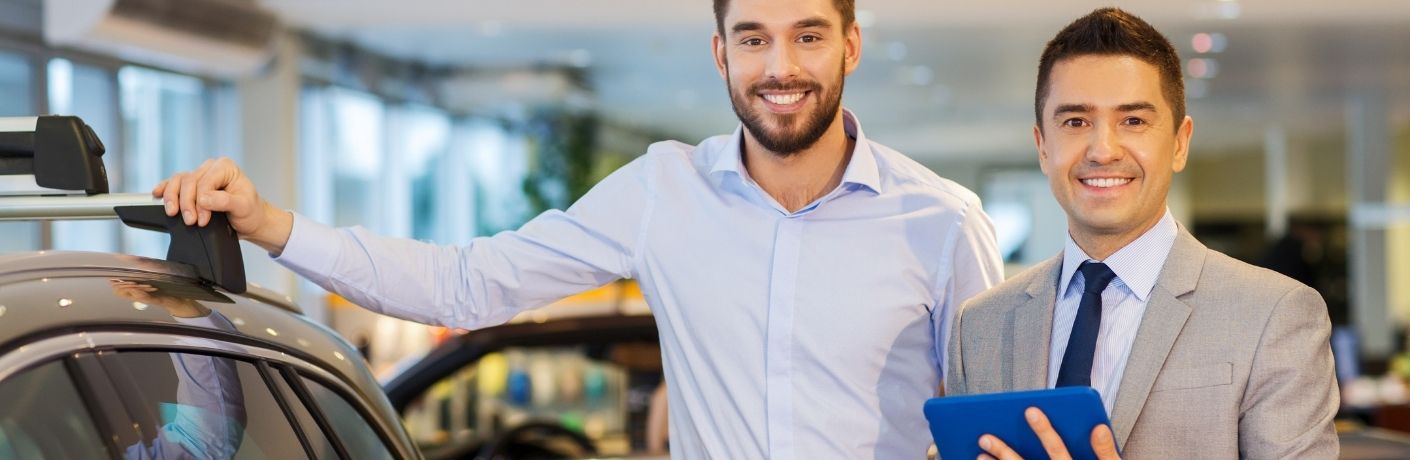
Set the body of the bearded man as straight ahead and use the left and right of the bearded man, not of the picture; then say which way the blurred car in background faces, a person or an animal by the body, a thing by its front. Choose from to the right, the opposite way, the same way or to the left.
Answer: to the right

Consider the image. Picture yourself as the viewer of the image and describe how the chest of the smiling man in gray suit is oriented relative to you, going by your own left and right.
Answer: facing the viewer and to the left of the viewer

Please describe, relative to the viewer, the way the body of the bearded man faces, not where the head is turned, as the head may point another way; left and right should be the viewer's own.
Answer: facing the viewer

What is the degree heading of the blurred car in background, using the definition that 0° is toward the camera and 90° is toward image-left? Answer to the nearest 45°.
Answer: approximately 90°

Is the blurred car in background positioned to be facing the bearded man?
no

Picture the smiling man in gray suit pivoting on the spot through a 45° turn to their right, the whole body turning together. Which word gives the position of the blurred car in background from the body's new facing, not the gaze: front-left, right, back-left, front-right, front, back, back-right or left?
front-right

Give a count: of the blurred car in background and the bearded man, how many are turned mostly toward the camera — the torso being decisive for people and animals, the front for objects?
1

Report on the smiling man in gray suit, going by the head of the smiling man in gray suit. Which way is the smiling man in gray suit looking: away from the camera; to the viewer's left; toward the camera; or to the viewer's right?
toward the camera

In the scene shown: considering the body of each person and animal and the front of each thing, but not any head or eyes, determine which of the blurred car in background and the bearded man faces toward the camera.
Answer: the bearded man

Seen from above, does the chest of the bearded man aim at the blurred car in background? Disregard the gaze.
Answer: no

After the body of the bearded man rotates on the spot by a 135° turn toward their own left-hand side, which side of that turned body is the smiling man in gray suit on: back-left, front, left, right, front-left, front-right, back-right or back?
right

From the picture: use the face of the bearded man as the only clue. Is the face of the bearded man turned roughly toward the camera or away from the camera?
toward the camera
